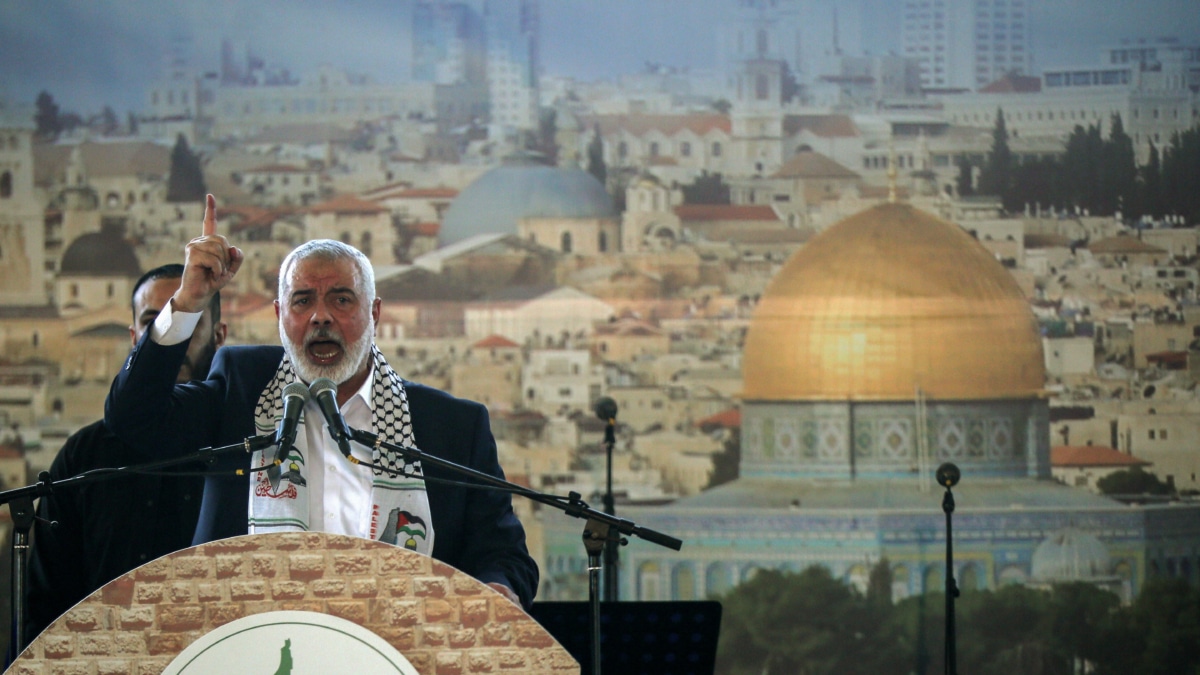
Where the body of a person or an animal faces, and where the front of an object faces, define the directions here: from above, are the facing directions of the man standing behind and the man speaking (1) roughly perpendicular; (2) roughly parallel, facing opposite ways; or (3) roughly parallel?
roughly parallel

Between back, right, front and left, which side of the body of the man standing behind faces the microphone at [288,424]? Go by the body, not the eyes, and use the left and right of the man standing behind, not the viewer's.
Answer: front

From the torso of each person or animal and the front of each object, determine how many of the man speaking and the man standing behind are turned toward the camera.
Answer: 2

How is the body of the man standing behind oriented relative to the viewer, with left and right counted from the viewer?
facing the viewer

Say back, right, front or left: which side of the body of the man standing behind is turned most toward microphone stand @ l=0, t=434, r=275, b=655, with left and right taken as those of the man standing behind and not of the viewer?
front

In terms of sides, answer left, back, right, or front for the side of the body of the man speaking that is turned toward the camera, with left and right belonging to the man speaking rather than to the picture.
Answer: front

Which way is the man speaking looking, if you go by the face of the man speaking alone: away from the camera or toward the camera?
toward the camera
